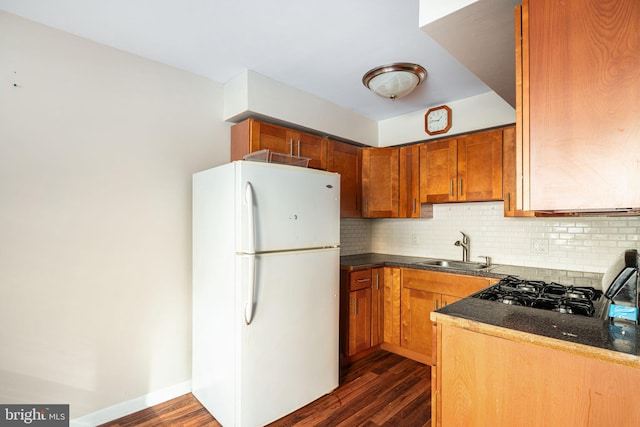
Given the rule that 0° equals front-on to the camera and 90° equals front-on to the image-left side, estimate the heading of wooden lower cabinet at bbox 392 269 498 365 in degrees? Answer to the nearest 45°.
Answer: approximately 45°

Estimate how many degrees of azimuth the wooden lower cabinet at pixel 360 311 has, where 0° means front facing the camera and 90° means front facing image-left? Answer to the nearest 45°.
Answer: approximately 315°

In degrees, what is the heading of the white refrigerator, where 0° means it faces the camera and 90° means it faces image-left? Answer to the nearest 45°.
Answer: approximately 315°

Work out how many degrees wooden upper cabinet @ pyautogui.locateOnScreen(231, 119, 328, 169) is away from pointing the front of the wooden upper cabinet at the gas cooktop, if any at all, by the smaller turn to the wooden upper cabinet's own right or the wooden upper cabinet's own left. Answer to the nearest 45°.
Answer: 0° — it already faces it
